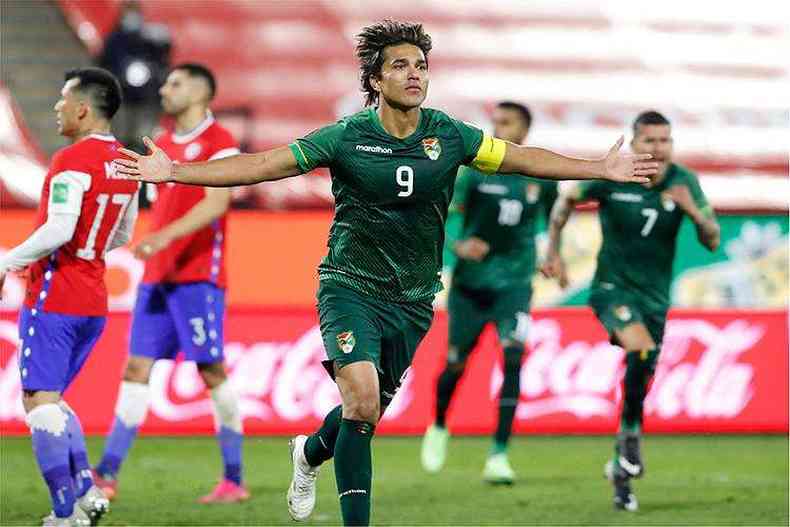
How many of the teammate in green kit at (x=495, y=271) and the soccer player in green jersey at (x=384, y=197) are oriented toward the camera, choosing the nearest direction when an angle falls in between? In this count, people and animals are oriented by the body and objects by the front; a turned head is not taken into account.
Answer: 2

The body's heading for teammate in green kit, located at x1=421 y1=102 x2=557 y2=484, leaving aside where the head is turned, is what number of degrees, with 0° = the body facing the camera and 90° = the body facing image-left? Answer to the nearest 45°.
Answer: approximately 0°

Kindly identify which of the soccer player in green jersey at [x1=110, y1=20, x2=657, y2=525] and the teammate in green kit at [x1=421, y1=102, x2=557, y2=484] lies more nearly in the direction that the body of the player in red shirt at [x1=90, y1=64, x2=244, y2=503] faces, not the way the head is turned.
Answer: the soccer player in green jersey

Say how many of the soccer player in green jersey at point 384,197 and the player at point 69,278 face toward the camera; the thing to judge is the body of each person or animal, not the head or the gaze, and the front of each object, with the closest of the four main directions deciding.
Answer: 1

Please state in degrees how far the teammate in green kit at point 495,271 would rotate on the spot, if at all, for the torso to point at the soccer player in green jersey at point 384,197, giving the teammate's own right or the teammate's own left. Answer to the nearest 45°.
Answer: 0° — they already face them
